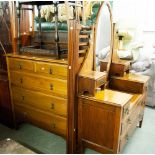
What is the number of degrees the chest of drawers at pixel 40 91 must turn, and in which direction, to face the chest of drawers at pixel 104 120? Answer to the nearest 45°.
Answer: approximately 90° to its left

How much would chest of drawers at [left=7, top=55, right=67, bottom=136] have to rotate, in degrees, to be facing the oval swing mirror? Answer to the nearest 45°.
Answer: approximately 135° to its left

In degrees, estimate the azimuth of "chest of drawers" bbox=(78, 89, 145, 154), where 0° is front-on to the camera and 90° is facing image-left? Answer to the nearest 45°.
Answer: approximately 315°

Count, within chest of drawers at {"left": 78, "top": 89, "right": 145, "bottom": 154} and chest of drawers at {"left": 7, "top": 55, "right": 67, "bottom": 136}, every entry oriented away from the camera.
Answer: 0
